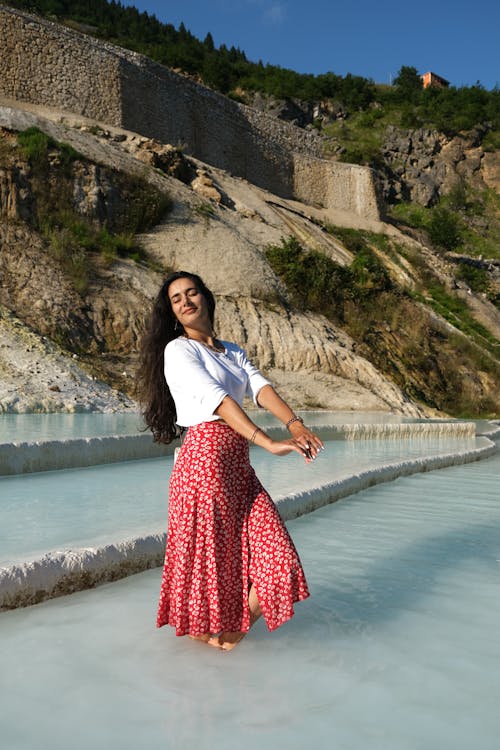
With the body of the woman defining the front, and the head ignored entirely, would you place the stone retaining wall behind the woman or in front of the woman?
behind

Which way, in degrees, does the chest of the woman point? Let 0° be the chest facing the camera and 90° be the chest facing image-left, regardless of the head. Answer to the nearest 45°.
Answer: approximately 315°

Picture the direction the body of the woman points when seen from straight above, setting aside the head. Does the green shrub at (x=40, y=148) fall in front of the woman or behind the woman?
behind

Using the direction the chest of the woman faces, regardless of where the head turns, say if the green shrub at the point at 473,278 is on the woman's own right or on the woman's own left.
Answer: on the woman's own left

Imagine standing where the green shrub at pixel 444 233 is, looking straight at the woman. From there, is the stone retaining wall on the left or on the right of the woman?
right

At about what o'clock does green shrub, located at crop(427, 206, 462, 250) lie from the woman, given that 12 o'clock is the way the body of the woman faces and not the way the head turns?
The green shrub is roughly at 8 o'clock from the woman.
